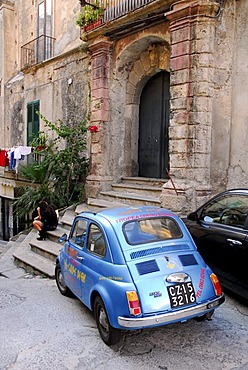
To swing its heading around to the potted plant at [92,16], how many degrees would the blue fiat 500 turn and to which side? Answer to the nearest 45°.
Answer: approximately 45° to its right

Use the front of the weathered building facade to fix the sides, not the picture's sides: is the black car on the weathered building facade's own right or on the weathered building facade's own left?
on the weathered building facade's own left

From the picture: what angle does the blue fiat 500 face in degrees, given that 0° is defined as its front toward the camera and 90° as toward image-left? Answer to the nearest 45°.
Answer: approximately 135°

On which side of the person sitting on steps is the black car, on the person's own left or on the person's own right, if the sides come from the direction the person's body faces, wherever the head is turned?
on the person's own left

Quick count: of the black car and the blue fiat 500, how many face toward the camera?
0

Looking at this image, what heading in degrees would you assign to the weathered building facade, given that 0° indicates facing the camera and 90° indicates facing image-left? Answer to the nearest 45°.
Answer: approximately 45°

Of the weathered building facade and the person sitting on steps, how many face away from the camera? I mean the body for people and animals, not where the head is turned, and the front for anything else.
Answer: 0
